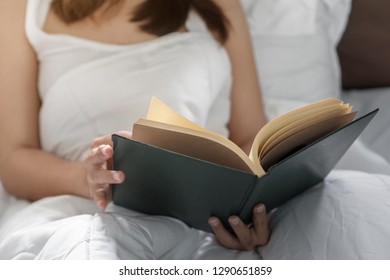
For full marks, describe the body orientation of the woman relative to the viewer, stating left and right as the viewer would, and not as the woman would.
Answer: facing the viewer and to the right of the viewer

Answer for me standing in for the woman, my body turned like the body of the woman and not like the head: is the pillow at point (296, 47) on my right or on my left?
on my left
